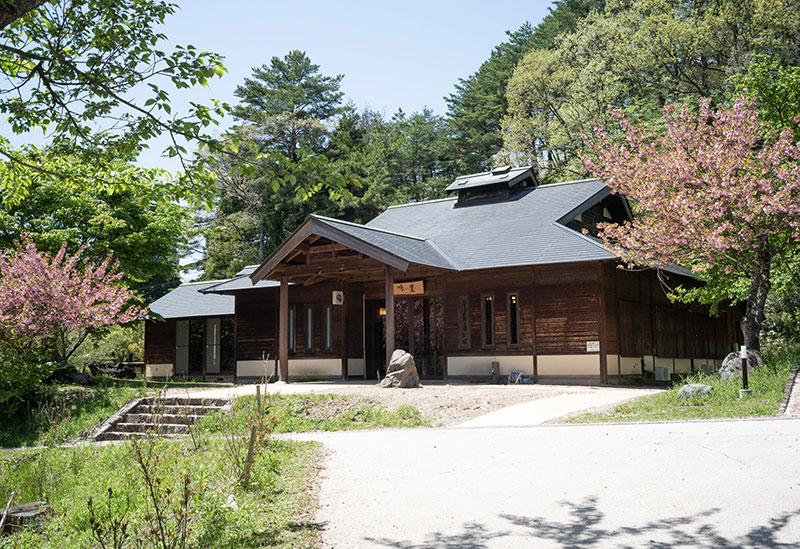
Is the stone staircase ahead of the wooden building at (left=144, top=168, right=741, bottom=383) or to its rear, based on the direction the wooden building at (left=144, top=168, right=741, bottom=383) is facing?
ahead

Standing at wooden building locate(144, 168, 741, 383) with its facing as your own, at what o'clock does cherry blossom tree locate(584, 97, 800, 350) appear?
The cherry blossom tree is roughly at 9 o'clock from the wooden building.

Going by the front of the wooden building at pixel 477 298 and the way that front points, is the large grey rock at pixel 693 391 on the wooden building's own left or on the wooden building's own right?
on the wooden building's own left

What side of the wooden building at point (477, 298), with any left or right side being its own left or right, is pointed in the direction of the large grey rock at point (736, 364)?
left

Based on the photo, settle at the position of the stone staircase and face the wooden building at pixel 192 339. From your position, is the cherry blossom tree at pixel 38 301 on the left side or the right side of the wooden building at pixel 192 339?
left

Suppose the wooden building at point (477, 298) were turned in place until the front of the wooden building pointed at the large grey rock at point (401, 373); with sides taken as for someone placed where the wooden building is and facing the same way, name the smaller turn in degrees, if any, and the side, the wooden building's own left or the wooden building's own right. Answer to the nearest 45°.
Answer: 0° — it already faces it

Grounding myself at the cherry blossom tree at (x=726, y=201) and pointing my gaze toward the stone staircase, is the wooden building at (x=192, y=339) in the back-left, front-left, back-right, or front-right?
front-right

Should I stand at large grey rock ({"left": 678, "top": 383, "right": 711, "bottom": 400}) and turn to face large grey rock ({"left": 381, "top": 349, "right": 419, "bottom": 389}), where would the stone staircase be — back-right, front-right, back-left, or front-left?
front-left
